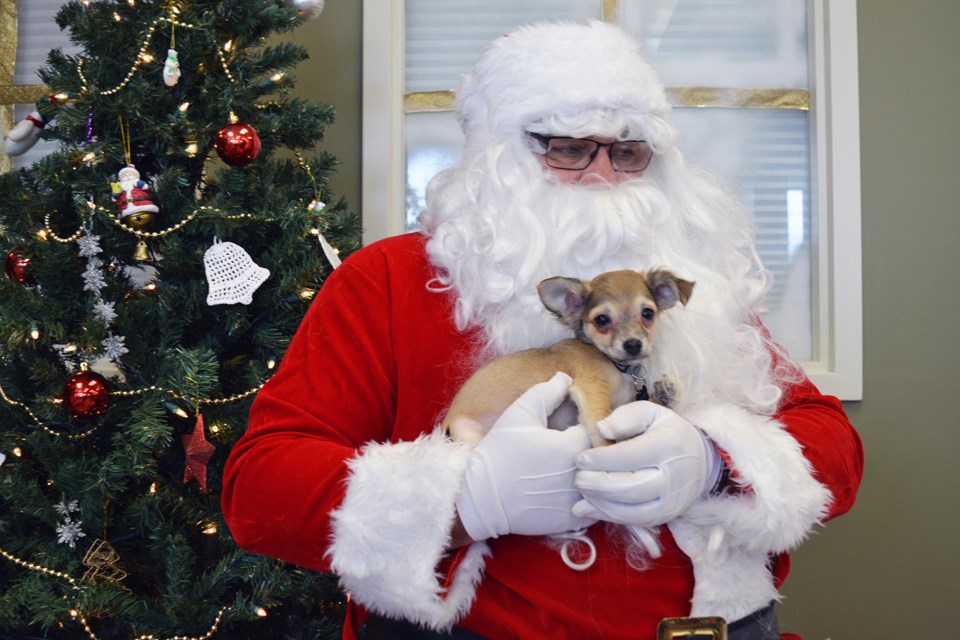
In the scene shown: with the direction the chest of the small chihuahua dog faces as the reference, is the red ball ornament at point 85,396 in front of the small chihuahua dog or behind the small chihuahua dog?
behind

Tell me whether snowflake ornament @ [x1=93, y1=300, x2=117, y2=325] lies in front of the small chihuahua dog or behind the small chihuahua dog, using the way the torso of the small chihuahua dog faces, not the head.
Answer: behind

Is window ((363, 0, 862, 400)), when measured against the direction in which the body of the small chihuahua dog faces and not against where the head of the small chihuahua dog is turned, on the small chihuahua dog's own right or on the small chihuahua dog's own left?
on the small chihuahua dog's own left

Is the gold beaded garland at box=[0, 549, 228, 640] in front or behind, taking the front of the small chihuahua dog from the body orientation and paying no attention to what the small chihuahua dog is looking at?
behind

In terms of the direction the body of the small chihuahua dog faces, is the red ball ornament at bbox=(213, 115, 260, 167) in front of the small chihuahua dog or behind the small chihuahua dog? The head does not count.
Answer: behind

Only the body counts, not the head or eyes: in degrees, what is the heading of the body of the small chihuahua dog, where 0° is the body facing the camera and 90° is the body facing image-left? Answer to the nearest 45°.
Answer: approximately 315°

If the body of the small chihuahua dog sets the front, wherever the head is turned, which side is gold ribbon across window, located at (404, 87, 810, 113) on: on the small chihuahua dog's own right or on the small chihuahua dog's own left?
on the small chihuahua dog's own left
